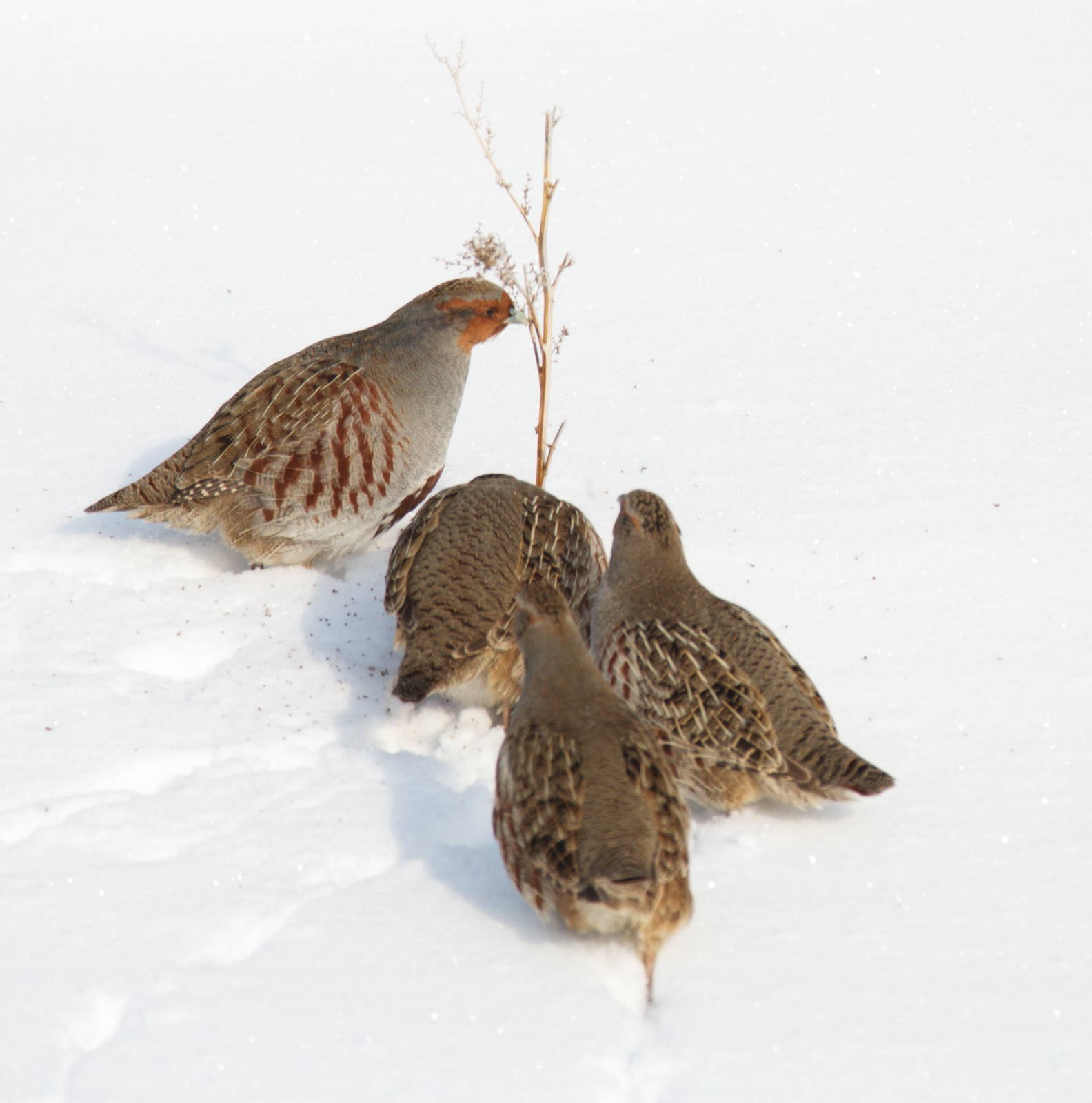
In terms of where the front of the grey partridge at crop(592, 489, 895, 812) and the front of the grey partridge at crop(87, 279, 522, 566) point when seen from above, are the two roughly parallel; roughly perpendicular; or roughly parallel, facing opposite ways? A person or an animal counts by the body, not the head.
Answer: roughly perpendicular

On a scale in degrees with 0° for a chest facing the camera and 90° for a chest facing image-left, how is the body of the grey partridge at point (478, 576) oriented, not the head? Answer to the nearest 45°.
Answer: approximately 225°

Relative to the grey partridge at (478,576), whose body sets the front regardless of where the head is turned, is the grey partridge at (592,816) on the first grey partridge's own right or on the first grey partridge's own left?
on the first grey partridge's own right

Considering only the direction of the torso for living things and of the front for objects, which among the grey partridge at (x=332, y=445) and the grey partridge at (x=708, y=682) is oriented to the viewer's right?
the grey partridge at (x=332, y=445)

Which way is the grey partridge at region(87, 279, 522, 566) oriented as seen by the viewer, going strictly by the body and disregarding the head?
to the viewer's right

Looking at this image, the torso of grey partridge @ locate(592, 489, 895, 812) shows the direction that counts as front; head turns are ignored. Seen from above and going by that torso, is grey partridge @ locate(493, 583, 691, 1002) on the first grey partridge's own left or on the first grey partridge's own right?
on the first grey partridge's own left

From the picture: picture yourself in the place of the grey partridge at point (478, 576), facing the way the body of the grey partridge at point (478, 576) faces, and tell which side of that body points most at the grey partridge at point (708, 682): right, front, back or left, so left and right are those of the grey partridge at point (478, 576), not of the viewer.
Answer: right

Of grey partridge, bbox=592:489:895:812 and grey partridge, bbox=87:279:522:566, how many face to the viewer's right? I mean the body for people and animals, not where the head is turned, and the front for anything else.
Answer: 1

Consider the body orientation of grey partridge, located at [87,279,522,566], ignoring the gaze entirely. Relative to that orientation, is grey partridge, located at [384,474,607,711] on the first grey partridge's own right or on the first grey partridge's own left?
on the first grey partridge's own right

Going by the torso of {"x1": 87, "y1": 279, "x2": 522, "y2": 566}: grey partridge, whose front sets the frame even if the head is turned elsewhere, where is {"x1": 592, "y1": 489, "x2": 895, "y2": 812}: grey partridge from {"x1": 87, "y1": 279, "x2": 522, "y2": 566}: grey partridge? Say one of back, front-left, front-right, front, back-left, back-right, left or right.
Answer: front-right

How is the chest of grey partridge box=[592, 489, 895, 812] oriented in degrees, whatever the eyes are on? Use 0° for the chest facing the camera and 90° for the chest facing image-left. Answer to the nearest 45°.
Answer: approximately 135°

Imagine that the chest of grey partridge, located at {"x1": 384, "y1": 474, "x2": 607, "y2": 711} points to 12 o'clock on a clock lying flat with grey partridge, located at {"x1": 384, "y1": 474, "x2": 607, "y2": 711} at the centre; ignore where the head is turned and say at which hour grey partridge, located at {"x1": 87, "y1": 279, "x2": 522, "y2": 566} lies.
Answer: grey partridge, located at {"x1": 87, "y1": 279, "x2": 522, "y2": 566} is roughly at 9 o'clock from grey partridge, located at {"x1": 384, "y1": 474, "x2": 607, "y2": 711}.
